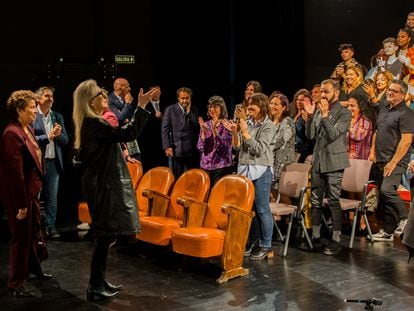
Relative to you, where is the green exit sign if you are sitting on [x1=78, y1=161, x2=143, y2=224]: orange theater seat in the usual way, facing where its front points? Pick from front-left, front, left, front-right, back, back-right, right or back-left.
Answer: back-right

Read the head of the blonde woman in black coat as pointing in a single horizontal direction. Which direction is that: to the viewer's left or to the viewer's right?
to the viewer's right

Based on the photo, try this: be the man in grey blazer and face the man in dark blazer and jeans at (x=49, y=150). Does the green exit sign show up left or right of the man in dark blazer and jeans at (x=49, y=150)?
right

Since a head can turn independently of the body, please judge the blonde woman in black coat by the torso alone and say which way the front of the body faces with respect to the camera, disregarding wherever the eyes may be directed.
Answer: to the viewer's right

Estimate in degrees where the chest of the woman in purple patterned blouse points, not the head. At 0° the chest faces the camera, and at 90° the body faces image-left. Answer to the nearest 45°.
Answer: approximately 45°

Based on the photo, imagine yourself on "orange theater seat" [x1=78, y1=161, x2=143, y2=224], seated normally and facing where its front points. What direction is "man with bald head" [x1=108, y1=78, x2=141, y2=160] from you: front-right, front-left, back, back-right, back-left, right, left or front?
back-right

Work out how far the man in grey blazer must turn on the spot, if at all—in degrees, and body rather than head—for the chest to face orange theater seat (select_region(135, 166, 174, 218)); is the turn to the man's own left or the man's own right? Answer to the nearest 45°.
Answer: approximately 45° to the man's own right

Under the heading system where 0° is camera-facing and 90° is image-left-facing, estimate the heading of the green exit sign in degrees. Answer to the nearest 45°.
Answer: approximately 0°

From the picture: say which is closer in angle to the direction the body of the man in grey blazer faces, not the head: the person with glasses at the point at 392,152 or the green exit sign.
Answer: the green exit sign
